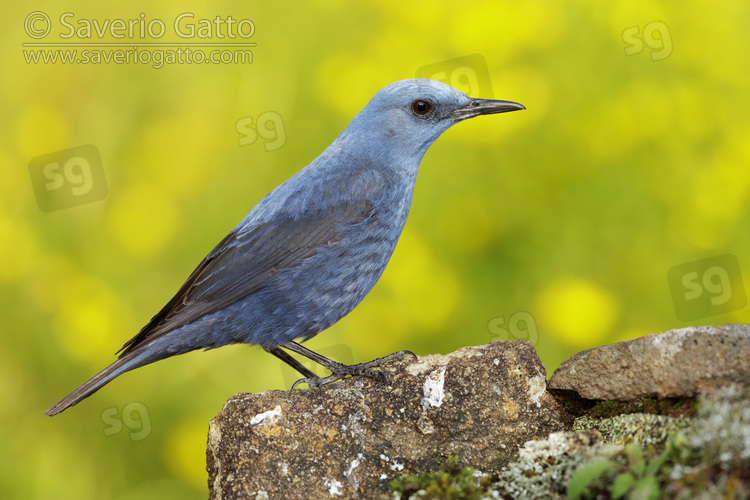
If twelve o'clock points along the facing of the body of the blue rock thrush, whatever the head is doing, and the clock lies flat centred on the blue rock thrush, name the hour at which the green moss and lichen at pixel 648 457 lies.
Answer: The green moss and lichen is roughly at 2 o'clock from the blue rock thrush.

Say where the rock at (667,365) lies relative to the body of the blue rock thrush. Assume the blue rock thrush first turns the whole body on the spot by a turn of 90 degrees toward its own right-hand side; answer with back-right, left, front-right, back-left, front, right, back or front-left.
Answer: front-left

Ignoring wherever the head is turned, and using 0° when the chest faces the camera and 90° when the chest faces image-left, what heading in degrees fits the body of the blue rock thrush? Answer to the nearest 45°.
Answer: approximately 270°
